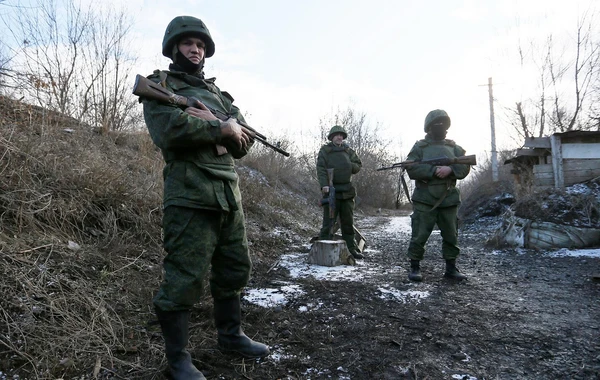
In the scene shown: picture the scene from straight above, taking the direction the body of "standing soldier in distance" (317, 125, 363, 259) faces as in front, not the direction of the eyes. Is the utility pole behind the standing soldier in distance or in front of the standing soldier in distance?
behind

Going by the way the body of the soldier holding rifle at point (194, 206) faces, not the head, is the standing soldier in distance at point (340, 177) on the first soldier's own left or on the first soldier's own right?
on the first soldier's own left

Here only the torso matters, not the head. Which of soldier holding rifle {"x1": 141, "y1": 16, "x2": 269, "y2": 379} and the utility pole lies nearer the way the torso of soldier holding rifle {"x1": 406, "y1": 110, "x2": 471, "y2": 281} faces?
the soldier holding rifle

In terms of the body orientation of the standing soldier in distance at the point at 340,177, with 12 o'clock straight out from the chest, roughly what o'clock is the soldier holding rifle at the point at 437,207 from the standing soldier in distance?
The soldier holding rifle is roughly at 11 o'clock from the standing soldier in distance.

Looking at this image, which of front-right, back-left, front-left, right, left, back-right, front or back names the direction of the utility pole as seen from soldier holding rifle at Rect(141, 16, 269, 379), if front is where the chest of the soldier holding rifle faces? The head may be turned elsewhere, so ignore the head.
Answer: left

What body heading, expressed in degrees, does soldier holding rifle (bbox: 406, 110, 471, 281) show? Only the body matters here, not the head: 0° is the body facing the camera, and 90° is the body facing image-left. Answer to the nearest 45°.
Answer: approximately 0°

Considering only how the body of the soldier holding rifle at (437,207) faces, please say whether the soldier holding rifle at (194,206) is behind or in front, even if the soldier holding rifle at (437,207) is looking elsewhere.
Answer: in front

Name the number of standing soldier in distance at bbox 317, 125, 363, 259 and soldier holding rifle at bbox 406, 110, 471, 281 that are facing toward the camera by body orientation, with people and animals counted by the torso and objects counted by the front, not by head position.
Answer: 2

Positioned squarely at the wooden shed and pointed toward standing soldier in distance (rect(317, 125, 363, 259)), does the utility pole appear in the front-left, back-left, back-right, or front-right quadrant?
back-right
